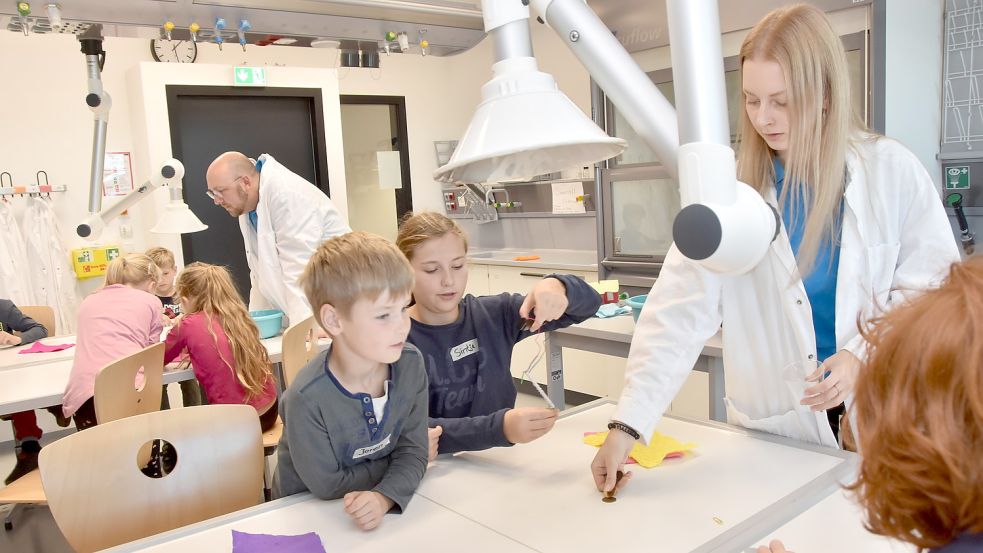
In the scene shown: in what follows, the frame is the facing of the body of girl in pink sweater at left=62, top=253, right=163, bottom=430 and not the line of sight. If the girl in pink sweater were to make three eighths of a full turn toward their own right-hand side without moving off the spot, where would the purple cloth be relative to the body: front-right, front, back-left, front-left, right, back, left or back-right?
front

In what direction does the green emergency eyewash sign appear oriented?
toward the camera

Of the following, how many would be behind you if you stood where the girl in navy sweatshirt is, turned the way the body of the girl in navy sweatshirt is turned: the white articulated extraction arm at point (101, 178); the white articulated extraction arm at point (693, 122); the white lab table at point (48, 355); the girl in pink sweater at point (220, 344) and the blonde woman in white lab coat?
3

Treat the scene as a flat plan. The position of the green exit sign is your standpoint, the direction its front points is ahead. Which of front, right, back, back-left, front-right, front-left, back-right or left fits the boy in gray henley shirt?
front

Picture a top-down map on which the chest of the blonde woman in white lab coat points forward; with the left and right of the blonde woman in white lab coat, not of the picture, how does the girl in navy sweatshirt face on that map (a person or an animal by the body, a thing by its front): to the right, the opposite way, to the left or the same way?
to the left

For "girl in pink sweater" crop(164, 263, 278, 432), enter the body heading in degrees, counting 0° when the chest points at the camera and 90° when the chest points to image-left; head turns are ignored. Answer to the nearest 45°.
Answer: approximately 135°

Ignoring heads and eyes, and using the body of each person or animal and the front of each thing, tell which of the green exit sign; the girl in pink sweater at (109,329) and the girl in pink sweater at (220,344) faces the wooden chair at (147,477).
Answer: the green exit sign

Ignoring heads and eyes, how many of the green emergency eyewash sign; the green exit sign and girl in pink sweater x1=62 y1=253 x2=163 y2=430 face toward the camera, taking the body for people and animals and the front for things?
2

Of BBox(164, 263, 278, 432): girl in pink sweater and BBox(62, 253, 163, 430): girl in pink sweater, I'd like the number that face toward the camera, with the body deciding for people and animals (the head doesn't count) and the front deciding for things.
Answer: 0

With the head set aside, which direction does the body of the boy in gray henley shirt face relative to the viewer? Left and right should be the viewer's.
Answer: facing the viewer and to the right of the viewer

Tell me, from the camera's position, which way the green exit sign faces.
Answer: facing the viewer

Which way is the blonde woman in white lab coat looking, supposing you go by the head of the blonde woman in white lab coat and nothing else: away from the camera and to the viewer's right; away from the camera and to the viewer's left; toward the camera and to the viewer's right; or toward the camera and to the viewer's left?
toward the camera and to the viewer's left

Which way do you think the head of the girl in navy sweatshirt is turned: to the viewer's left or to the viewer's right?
to the viewer's right

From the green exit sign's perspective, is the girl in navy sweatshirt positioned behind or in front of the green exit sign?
in front

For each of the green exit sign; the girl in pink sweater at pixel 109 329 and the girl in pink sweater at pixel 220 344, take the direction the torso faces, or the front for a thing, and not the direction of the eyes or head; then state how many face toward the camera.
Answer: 1

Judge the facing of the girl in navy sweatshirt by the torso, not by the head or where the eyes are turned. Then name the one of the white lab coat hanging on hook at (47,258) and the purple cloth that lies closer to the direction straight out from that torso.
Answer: the purple cloth

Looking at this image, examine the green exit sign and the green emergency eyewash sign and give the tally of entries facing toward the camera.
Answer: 2

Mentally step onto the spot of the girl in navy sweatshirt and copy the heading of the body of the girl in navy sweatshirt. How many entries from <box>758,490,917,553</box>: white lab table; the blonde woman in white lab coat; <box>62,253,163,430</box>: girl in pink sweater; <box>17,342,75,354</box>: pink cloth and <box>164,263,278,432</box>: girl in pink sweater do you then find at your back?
3

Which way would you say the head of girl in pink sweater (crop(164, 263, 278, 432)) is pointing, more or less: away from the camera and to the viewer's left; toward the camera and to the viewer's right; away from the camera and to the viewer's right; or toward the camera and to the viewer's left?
away from the camera and to the viewer's left

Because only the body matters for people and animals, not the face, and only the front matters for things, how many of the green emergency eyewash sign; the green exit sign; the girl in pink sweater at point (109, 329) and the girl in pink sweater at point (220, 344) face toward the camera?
2
